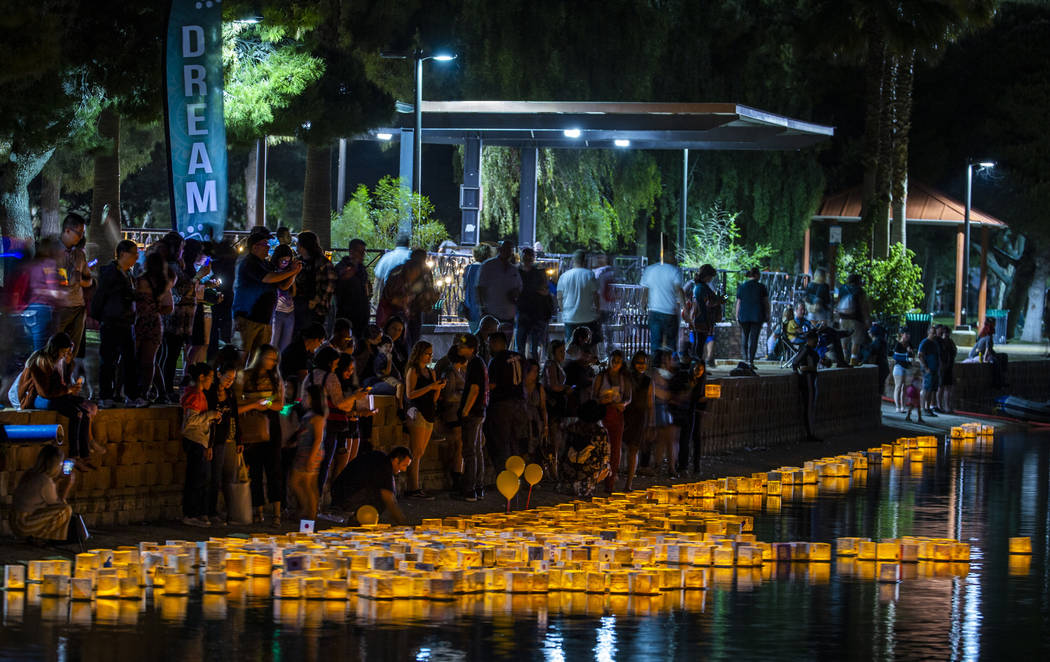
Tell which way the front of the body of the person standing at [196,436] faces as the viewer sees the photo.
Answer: to the viewer's right

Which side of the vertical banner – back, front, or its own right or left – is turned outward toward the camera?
front

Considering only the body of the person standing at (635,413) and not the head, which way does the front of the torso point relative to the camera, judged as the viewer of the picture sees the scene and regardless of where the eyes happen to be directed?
toward the camera

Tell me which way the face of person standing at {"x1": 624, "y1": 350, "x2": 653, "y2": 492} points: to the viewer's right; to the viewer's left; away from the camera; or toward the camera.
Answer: toward the camera

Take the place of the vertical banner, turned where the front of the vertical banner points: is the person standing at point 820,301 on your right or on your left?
on your left

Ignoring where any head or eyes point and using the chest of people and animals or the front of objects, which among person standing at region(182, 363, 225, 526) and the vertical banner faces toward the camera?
the vertical banner

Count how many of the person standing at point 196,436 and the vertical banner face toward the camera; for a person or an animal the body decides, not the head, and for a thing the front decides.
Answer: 1

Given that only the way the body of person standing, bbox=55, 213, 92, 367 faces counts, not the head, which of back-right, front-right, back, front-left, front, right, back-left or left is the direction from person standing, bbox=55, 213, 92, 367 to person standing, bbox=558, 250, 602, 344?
left

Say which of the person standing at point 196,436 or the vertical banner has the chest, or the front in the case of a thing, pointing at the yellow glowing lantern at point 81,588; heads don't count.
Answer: the vertical banner
